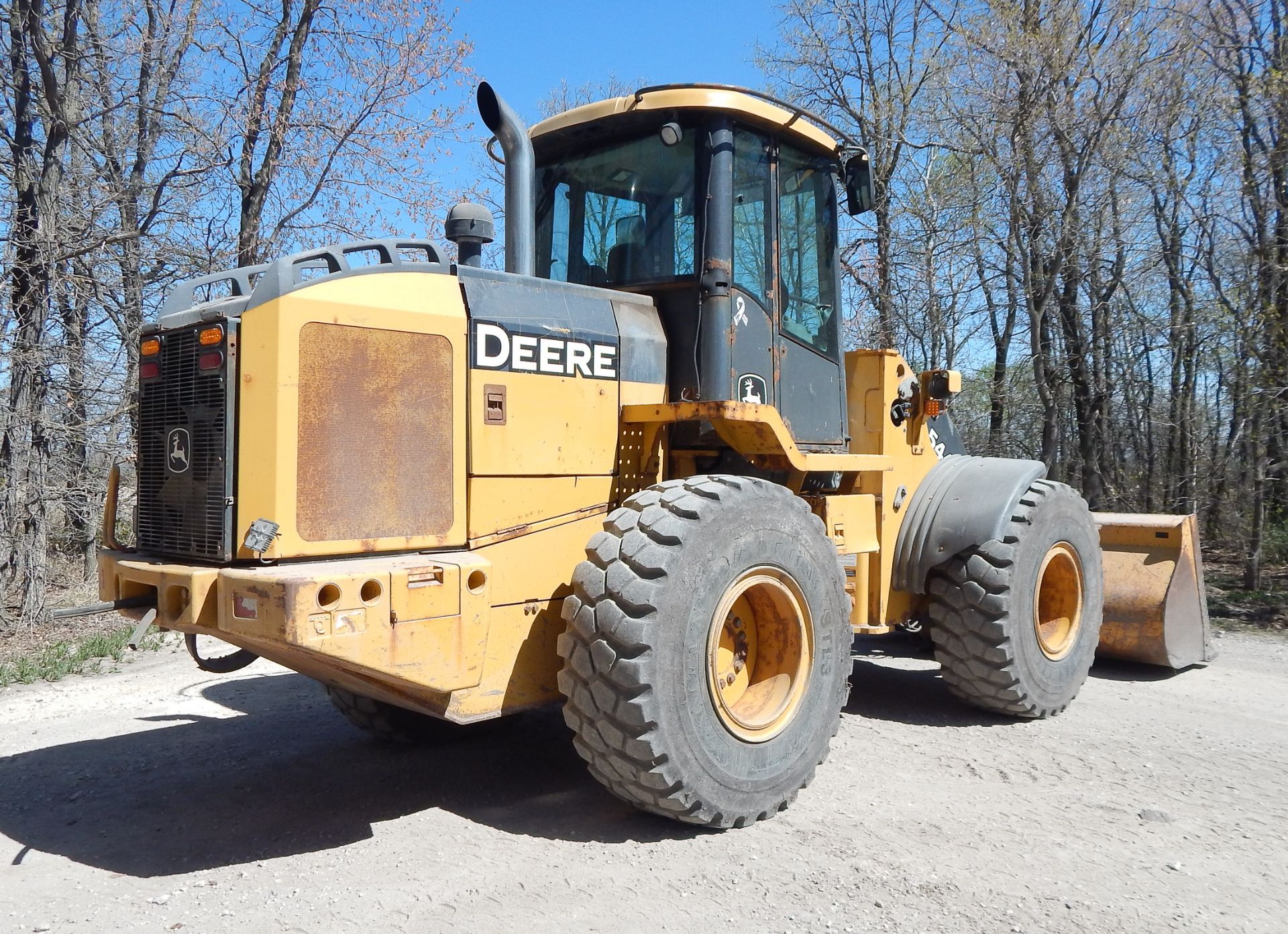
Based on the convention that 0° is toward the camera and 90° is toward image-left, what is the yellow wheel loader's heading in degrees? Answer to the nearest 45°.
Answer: approximately 225°
